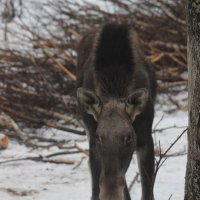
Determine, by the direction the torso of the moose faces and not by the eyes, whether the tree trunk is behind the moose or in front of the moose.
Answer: in front

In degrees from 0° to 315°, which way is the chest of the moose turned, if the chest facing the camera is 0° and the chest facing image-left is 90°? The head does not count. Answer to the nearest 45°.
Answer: approximately 0°
